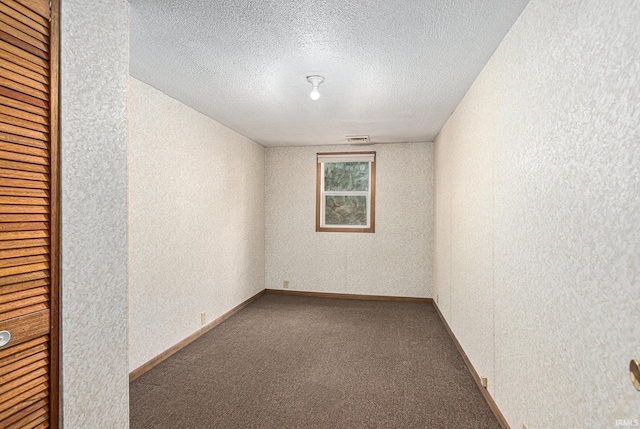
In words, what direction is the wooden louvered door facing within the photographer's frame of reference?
facing the viewer and to the right of the viewer

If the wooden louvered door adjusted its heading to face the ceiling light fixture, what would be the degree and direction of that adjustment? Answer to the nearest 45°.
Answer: approximately 45° to its left
